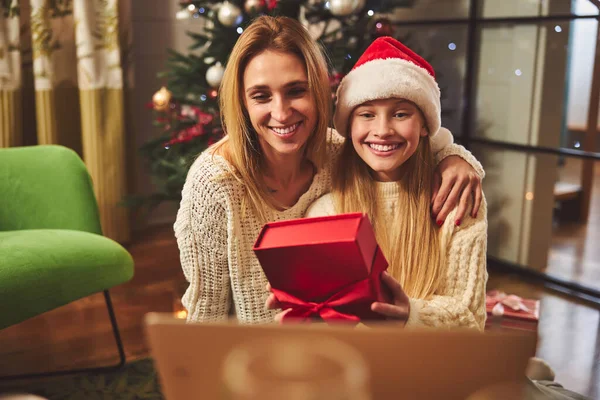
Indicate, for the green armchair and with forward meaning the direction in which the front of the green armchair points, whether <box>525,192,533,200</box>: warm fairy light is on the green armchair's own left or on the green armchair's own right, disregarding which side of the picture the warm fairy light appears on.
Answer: on the green armchair's own left

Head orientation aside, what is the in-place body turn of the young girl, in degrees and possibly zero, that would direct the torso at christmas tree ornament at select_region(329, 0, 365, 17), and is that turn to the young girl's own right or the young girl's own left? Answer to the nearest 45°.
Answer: approximately 180°

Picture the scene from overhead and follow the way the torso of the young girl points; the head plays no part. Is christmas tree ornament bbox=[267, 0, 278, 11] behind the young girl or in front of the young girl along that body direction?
behind

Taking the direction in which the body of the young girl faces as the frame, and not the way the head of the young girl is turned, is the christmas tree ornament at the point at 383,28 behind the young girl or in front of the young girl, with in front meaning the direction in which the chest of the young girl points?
behind

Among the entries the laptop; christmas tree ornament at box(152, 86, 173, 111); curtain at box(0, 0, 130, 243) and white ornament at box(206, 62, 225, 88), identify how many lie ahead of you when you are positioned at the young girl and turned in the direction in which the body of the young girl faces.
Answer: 1

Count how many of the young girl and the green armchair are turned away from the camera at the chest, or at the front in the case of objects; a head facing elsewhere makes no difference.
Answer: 0

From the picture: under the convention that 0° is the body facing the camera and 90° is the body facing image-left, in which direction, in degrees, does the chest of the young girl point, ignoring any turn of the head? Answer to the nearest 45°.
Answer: approximately 0°

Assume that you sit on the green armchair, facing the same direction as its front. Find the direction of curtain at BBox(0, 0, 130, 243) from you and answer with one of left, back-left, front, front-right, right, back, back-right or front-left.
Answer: back-left

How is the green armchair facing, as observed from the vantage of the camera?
facing the viewer and to the right of the viewer

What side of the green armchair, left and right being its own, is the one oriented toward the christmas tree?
left

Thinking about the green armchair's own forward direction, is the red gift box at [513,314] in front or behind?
in front

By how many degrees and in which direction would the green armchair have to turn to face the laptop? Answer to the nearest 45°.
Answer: approximately 45° to its right
